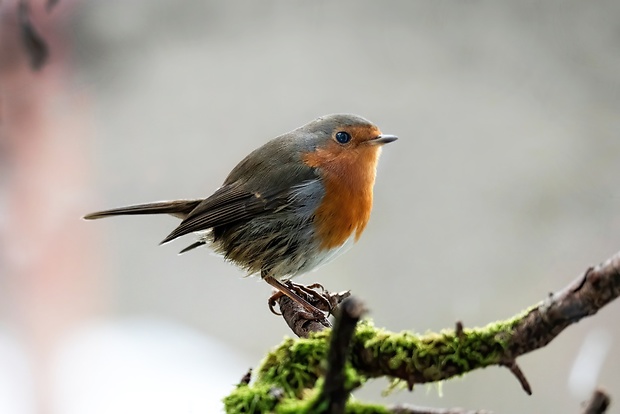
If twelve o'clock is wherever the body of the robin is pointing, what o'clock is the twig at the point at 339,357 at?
The twig is roughly at 3 o'clock from the robin.

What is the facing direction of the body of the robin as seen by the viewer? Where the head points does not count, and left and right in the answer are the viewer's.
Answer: facing to the right of the viewer
